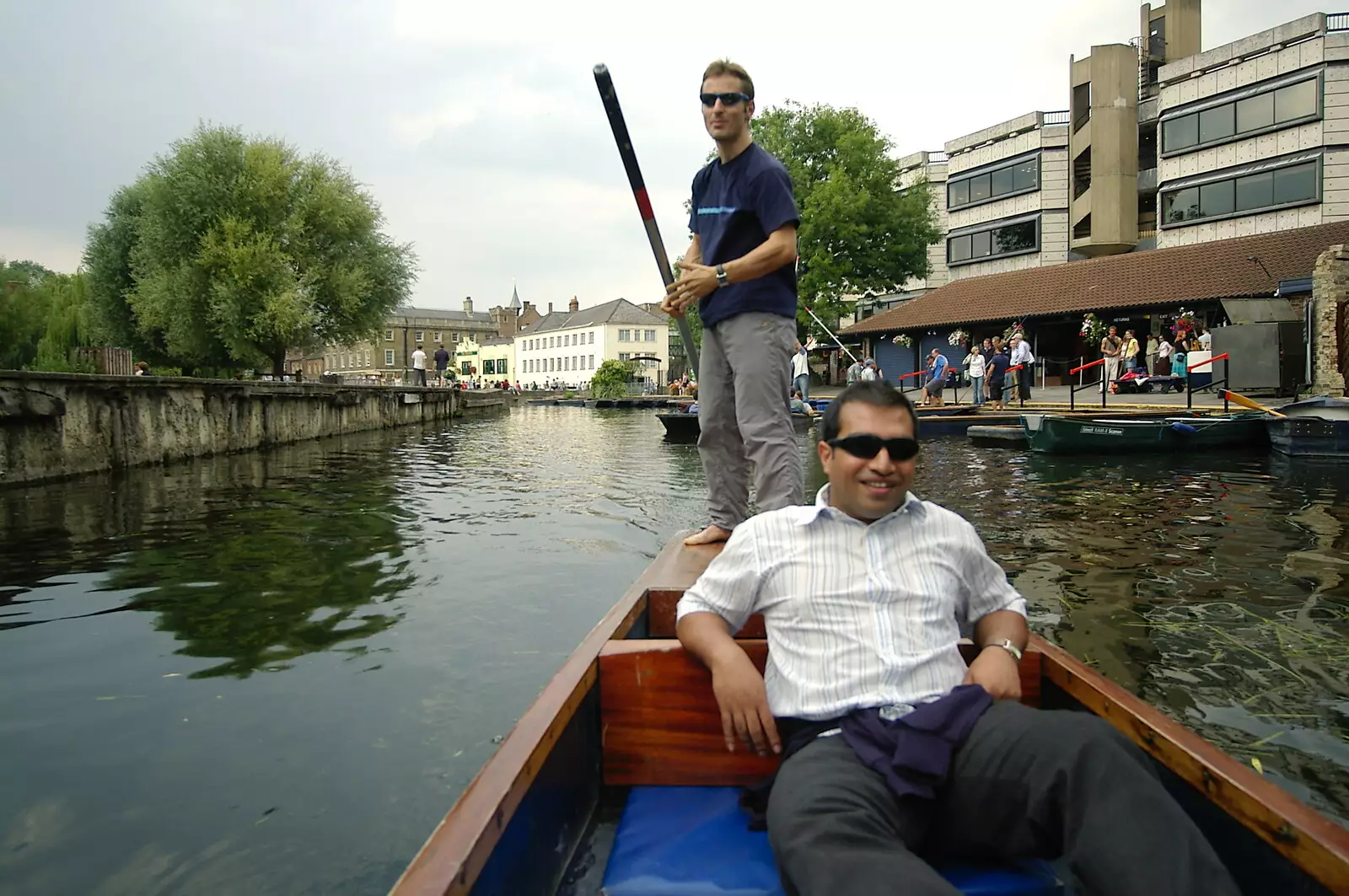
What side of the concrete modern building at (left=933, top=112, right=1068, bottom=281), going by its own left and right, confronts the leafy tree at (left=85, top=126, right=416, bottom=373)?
front

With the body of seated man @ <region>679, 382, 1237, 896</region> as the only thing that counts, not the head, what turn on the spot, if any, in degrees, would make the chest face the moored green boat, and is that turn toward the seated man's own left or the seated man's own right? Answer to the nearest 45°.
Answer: approximately 180°

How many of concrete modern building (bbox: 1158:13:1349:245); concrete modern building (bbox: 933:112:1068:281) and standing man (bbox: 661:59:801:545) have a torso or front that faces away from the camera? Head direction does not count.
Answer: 0

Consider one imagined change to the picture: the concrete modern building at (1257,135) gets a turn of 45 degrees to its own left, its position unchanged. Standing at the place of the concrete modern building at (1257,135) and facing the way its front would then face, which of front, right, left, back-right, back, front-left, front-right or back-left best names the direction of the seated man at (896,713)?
front

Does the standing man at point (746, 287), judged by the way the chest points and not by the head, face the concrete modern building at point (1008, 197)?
no

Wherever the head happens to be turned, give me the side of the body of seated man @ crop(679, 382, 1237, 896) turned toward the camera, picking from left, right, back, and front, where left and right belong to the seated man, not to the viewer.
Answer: front

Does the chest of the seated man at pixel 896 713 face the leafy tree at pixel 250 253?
no

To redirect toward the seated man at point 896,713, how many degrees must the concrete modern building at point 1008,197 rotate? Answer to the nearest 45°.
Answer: approximately 45° to its left

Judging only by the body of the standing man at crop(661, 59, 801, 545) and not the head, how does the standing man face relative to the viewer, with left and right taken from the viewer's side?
facing the viewer and to the left of the viewer

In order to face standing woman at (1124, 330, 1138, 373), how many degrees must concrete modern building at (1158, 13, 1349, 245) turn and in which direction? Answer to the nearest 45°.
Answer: approximately 45° to its left

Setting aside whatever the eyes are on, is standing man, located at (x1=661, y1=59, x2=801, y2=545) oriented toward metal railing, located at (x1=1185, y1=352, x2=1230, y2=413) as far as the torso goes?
no

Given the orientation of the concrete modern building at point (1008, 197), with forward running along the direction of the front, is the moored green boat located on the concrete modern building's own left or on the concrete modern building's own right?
on the concrete modern building's own left

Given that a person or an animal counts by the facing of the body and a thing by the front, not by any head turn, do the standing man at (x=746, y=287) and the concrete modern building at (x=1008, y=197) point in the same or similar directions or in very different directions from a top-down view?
same or similar directions

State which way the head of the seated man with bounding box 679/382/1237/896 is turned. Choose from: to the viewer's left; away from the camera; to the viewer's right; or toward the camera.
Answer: toward the camera

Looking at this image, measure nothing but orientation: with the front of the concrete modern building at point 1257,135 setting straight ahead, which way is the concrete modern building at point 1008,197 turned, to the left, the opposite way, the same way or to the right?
the same way

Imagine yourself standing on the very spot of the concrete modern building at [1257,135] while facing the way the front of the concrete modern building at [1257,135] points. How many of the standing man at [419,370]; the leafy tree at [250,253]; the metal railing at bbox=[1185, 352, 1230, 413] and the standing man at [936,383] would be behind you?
0

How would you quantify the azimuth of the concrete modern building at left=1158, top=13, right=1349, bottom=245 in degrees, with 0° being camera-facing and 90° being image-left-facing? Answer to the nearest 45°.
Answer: approximately 45°
